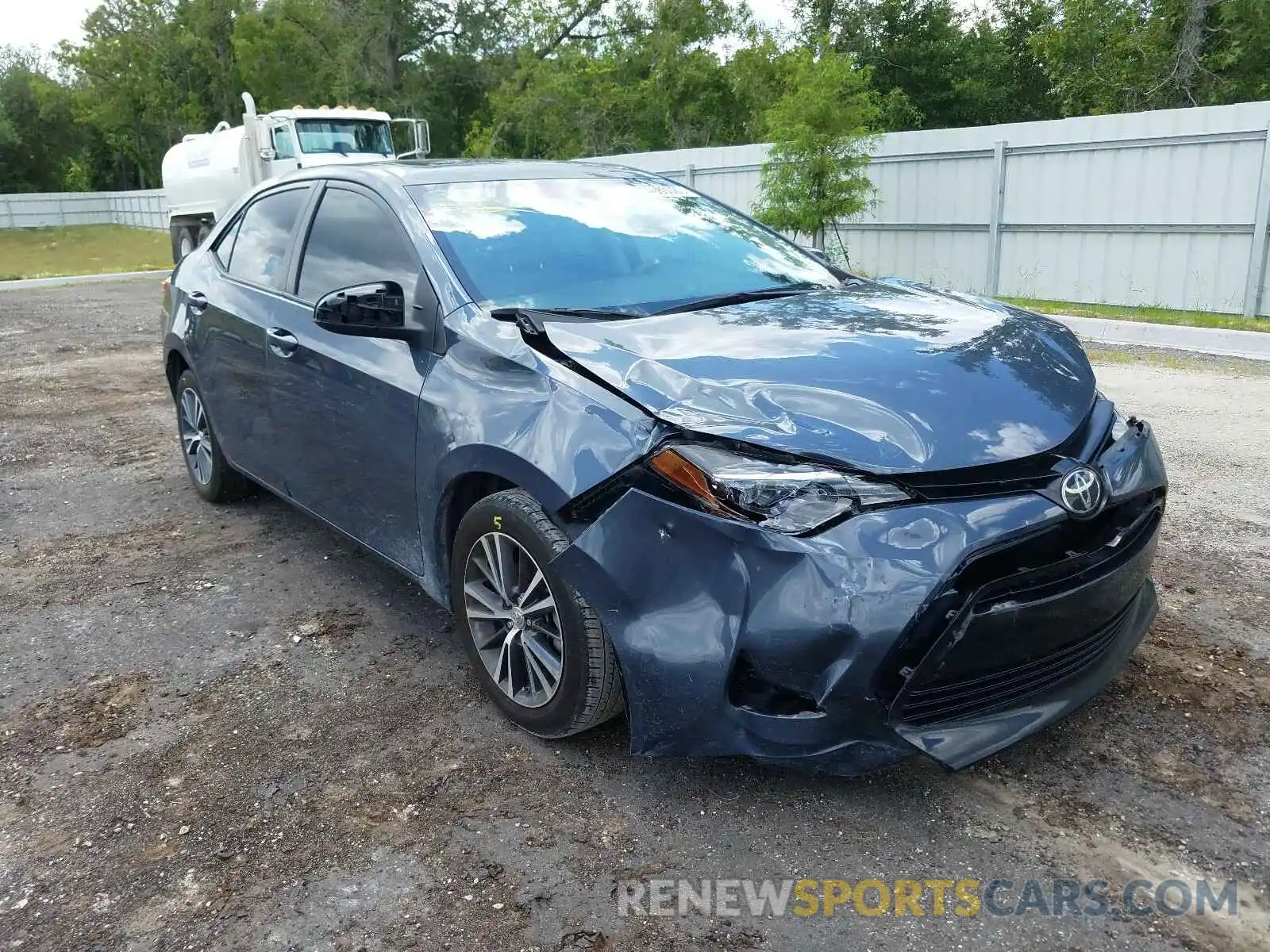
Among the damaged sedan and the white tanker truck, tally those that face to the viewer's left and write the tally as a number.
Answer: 0

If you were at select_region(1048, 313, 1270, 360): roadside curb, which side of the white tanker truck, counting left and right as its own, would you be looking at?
front

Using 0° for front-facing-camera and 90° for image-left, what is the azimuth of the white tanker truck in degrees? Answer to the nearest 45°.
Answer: approximately 315°

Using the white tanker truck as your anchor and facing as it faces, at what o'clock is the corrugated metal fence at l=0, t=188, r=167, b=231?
The corrugated metal fence is roughly at 7 o'clock from the white tanker truck.

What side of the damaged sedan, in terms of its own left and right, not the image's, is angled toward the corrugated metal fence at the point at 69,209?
back

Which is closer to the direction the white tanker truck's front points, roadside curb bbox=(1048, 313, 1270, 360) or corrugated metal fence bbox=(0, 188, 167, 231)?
the roadside curb

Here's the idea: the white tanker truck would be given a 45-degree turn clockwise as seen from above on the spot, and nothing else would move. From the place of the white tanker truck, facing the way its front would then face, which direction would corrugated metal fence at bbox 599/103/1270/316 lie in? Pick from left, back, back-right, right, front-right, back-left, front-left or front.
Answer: front-left

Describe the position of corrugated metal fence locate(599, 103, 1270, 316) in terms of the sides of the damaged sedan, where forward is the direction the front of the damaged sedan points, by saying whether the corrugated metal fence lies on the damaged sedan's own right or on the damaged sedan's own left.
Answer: on the damaged sedan's own left

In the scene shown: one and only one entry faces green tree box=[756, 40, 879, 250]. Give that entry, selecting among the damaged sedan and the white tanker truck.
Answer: the white tanker truck

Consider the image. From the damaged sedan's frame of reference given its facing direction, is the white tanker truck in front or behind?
behind

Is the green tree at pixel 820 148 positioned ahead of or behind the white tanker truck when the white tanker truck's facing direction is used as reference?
ahead

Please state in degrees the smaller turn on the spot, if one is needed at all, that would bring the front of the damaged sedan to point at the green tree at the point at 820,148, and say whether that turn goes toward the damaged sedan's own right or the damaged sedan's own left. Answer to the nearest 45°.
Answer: approximately 135° to the damaged sedan's own left
